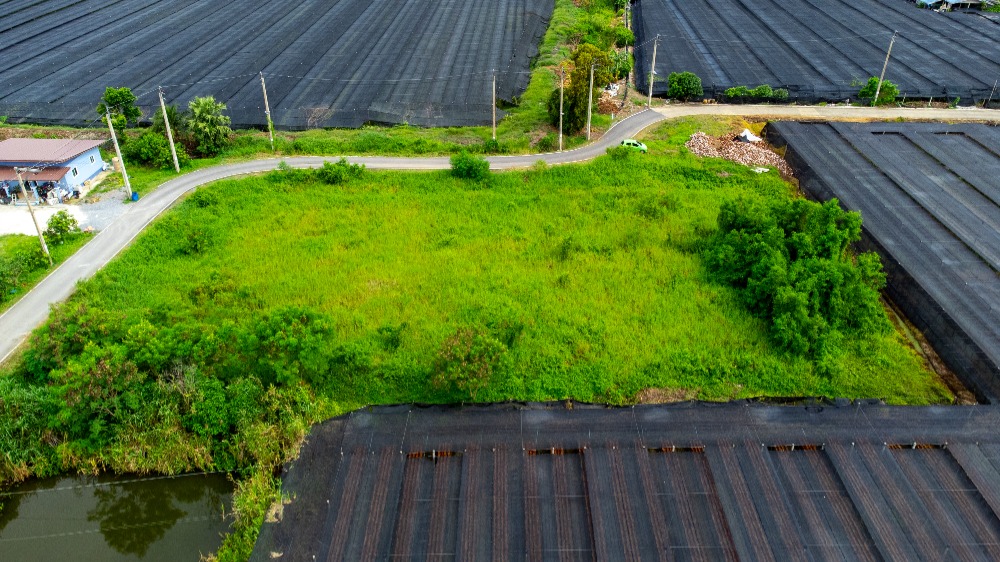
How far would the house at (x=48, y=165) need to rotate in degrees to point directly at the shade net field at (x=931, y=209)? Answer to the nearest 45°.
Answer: approximately 45° to its left

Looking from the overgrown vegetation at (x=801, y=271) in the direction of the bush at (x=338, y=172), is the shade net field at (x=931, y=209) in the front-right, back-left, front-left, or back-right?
back-right

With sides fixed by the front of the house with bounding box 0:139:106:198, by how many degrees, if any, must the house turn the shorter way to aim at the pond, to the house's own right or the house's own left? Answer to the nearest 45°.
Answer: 0° — it already faces it

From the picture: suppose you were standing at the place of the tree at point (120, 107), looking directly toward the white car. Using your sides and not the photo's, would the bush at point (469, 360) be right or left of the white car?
right

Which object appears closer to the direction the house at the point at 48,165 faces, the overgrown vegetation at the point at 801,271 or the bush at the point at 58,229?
the bush

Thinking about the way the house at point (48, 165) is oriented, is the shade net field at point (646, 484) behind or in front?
in front

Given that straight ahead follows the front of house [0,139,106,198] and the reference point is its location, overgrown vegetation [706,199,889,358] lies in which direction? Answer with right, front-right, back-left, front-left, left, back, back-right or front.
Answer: front-left

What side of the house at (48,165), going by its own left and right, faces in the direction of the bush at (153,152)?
left

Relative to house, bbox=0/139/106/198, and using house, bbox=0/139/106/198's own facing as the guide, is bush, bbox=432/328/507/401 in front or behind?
in front

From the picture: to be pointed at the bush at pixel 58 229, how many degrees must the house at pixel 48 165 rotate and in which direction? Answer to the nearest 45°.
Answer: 0° — it already faces it

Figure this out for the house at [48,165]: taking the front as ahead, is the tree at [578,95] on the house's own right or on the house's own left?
on the house's own left

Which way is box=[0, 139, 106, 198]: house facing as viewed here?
toward the camera

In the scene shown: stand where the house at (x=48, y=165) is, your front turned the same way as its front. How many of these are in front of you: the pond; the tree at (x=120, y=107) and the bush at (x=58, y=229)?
2

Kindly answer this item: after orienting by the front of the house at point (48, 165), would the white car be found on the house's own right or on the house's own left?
on the house's own left
